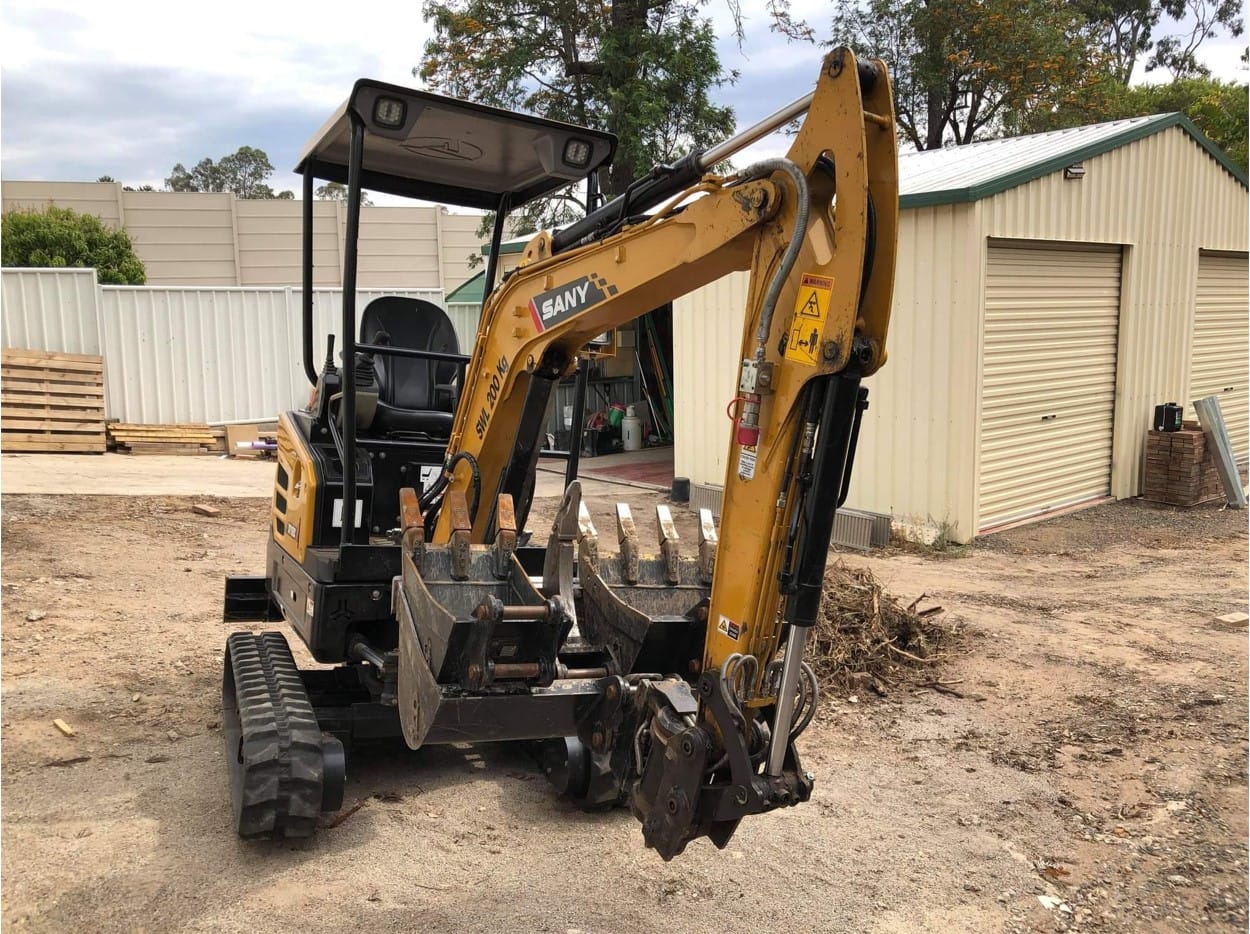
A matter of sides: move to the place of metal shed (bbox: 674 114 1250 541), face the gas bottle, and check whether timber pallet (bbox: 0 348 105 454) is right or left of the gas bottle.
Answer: left

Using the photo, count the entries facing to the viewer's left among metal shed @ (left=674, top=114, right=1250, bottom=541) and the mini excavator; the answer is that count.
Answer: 0

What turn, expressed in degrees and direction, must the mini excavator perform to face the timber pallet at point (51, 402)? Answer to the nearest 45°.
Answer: approximately 180°

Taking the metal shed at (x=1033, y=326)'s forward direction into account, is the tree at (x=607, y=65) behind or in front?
behind

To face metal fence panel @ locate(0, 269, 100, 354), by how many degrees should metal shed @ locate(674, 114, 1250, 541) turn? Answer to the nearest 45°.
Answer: approximately 135° to its right

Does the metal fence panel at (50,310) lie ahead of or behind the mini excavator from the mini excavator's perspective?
behind

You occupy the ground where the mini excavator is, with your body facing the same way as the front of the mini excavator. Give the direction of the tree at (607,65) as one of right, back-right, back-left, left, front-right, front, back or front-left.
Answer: back-left

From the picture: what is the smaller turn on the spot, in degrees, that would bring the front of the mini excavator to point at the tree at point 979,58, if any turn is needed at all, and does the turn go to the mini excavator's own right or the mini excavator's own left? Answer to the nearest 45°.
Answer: approximately 90° to the mini excavator's own left

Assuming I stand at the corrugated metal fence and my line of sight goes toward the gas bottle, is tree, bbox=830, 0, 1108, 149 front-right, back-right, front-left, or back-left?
front-left

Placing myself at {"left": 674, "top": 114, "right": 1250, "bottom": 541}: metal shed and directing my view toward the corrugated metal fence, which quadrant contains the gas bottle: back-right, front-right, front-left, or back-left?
front-right

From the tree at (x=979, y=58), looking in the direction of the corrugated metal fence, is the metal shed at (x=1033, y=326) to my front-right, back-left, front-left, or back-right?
front-left

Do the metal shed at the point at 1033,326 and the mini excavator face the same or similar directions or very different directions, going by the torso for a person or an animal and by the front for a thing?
same or similar directions

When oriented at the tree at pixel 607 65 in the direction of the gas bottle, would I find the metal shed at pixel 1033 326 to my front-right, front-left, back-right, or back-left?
front-left
